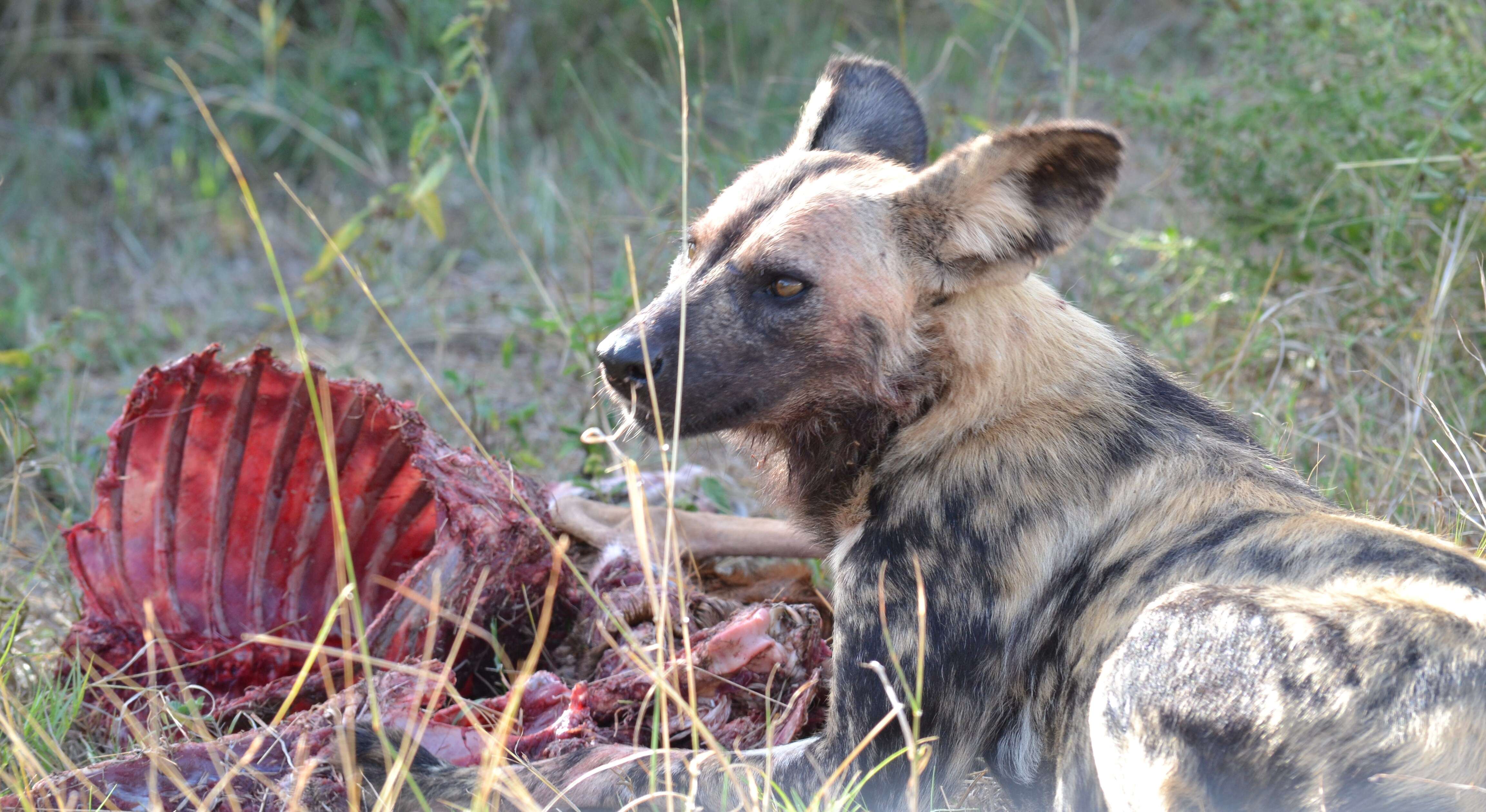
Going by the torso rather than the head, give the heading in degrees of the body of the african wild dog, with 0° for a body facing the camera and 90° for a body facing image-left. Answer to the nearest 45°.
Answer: approximately 90°

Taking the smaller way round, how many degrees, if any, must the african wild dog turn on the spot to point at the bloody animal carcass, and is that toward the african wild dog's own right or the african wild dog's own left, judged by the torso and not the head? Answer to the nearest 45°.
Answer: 0° — it already faces it

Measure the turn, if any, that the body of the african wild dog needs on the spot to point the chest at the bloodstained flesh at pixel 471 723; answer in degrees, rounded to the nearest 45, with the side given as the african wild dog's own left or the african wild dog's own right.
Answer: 0° — it already faces it
